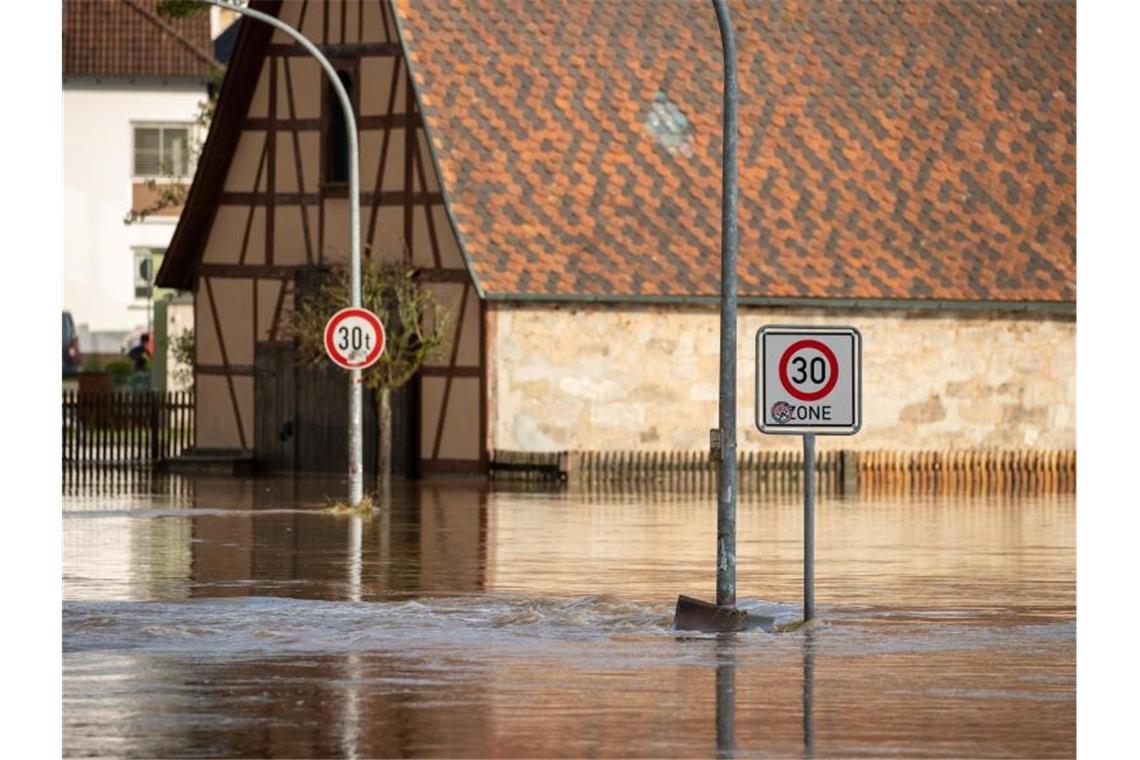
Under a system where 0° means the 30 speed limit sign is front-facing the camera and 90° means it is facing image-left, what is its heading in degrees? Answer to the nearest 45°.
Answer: approximately 0°

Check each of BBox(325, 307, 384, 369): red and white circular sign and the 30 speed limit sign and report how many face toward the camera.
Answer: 2

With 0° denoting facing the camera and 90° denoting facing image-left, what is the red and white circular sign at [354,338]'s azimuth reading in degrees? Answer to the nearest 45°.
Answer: approximately 0°

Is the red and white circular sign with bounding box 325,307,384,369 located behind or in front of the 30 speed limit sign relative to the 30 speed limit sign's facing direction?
behind
